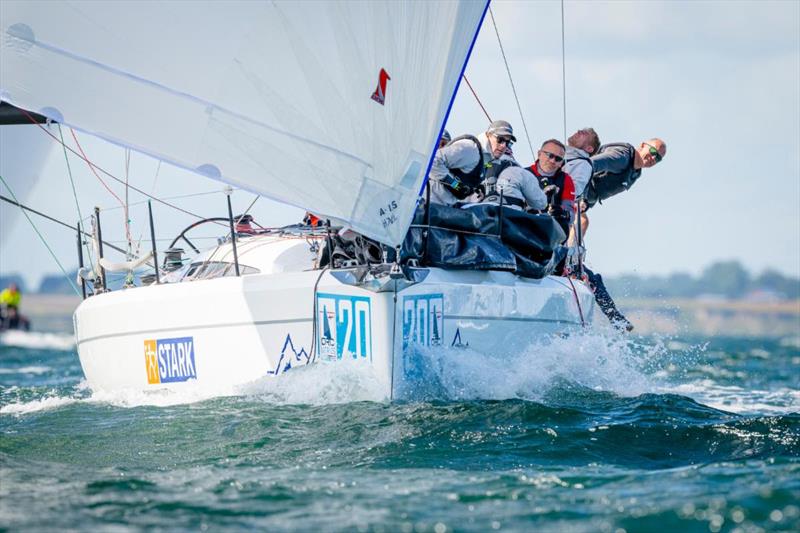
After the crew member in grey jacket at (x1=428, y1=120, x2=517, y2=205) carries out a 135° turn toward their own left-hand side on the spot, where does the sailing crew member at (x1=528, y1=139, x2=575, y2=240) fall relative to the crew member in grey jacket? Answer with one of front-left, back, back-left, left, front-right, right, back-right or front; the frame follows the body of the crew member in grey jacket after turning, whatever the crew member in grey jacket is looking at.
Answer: front-right

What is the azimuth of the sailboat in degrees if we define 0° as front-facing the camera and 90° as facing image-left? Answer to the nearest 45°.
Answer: approximately 0°

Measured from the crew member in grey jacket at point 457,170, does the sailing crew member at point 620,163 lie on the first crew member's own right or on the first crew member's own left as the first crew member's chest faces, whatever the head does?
on the first crew member's own left

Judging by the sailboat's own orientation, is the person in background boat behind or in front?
behind

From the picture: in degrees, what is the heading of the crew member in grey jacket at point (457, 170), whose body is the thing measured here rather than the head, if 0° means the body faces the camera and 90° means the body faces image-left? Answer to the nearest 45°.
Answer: approximately 315°
